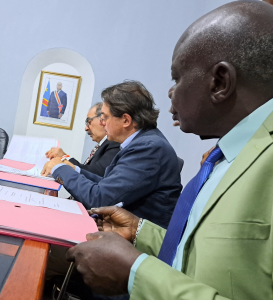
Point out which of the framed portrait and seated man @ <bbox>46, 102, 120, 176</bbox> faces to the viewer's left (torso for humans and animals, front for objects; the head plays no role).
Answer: the seated man

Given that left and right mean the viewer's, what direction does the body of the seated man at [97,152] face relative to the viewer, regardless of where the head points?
facing to the left of the viewer

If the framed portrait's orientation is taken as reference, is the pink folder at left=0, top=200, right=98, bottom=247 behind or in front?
in front

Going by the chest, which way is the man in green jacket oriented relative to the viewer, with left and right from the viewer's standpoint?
facing to the left of the viewer

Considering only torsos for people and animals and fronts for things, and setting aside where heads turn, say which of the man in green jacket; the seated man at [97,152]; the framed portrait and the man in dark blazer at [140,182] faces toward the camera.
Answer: the framed portrait

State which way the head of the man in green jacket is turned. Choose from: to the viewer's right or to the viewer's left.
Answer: to the viewer's left

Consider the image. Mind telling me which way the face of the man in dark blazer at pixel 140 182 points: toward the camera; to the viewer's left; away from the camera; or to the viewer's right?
to the viewer's left

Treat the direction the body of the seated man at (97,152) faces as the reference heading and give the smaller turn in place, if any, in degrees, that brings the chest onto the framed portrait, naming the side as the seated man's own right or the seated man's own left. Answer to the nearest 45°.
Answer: approximately 90° to the seated man's own right

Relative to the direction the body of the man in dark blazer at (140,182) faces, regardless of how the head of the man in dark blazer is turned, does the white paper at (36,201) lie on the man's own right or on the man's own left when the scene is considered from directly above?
on the man's own left

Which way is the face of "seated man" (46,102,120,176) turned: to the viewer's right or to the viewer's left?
to the viewer's left

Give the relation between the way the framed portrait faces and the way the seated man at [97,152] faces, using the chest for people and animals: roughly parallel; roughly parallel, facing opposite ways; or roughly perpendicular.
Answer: roughly perpendicular

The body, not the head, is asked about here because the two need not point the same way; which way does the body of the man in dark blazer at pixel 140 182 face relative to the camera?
to the viewer's left
